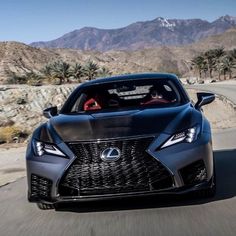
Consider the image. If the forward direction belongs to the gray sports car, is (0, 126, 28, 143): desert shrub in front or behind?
behind

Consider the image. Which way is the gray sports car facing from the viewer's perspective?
toward the camera
